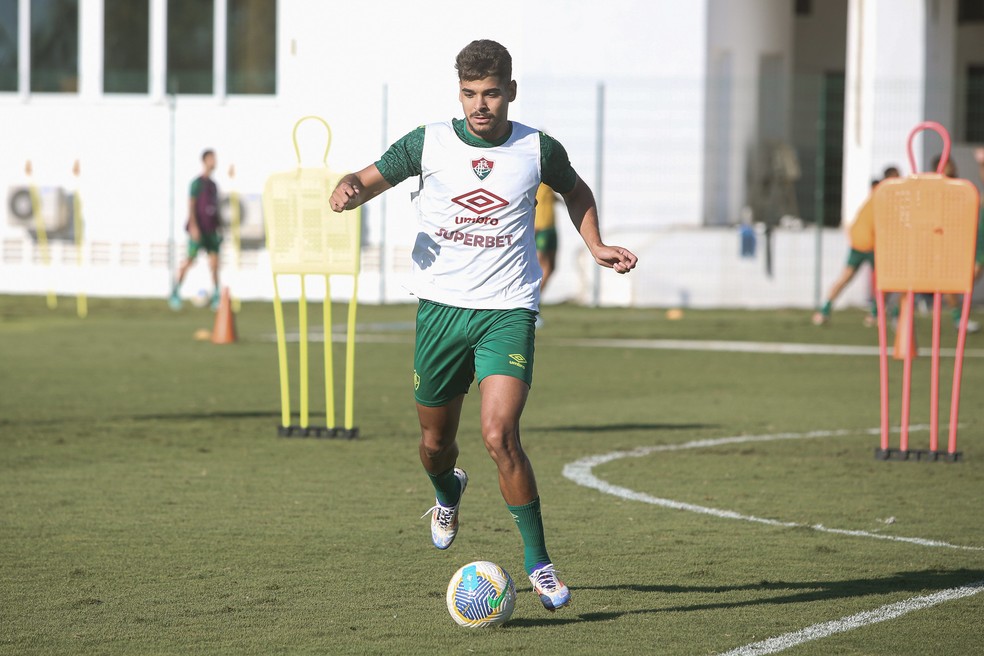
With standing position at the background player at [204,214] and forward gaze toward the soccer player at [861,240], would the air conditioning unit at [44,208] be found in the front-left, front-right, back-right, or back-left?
back-left

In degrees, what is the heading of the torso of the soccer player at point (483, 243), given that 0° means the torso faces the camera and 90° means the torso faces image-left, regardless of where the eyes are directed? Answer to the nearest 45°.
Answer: approximately 0°

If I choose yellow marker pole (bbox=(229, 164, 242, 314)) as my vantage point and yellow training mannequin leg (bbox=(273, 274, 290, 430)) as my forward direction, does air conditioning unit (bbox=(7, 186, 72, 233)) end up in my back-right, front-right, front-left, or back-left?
back-right

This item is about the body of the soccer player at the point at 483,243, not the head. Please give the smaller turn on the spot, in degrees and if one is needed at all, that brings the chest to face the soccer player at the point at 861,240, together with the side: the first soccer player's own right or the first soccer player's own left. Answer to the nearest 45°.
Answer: approximately 180°

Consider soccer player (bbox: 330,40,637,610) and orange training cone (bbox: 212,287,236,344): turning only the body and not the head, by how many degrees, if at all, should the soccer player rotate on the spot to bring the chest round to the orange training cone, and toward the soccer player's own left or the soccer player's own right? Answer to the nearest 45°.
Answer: approximately 180°

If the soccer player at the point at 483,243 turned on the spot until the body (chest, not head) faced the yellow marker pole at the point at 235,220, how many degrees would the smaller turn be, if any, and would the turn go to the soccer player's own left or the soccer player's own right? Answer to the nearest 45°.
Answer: approximately 180°

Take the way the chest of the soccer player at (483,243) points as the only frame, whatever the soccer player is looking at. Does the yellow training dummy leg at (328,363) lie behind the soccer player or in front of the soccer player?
behind

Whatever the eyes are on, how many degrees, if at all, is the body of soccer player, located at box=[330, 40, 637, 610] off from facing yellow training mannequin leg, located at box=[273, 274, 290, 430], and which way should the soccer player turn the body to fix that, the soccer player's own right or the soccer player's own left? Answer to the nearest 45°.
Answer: approximately 180°

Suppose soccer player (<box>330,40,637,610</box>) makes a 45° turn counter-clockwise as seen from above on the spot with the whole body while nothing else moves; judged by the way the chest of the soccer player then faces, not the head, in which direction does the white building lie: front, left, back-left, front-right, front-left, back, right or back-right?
back-left

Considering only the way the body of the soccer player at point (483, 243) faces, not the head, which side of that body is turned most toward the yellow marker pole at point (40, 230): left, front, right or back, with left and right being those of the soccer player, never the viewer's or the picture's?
back
